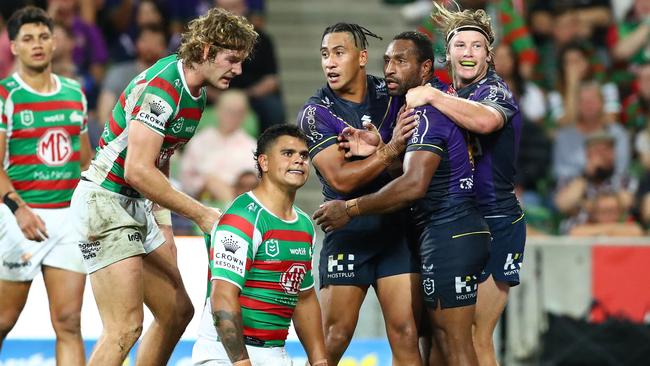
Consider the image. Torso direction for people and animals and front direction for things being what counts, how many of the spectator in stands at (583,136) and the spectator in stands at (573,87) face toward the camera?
2

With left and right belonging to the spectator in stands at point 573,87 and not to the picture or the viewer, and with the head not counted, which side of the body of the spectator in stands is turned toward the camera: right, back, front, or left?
front

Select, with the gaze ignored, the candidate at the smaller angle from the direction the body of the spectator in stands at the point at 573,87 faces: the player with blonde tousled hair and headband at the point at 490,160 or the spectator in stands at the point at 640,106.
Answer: the player with blonde tousled hair and headband

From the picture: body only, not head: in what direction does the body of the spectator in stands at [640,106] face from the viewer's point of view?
toward the camera

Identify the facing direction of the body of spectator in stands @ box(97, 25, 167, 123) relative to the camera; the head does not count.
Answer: toward the camera

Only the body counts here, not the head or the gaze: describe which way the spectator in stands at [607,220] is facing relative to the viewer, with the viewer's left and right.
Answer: facing the viewer

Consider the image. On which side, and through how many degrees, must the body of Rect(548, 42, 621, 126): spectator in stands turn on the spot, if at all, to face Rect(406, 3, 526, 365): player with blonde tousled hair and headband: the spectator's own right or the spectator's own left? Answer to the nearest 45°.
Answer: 0° — they already face them

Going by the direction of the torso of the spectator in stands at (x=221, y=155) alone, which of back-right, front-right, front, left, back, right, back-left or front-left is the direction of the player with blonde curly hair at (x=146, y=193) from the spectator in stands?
front
